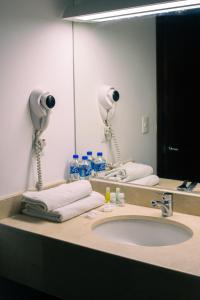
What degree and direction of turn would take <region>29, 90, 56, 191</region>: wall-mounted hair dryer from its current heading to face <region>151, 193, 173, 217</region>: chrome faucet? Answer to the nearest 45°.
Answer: approximately 45° to its left

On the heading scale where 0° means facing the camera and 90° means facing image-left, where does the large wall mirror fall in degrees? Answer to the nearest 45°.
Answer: approximately 45°

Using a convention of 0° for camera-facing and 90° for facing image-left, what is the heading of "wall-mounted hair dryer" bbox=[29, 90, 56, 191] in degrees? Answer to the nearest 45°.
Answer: approximately 315°
